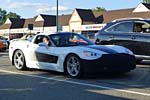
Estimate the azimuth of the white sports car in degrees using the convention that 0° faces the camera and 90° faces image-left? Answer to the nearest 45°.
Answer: approximately 315°

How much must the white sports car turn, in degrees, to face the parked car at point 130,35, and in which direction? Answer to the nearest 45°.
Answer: approximately 90° to its left
